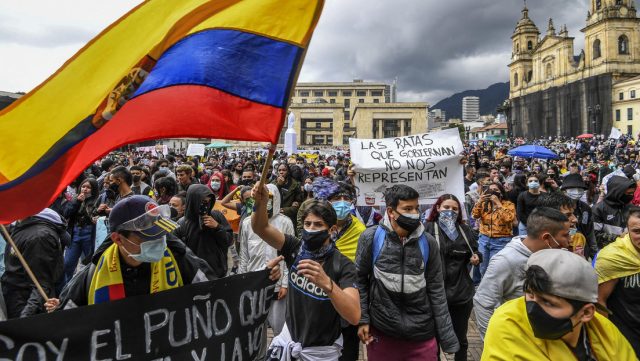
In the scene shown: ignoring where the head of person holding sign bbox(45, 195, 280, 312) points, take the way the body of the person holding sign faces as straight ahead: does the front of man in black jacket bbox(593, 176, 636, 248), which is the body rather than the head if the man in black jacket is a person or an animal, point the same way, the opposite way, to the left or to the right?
the same way

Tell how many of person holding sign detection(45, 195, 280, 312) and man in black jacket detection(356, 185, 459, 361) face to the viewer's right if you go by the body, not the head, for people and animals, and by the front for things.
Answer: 0

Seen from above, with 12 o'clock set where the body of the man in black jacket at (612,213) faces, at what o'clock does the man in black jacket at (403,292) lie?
the man in black jacket at (403,292) is roughly at 2 o'clock from the man in black jacket at (612,213).

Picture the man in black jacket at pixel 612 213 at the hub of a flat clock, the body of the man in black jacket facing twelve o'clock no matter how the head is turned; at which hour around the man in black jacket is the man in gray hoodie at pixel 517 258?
The man in gray hoodie is roughly at 2 o'clock from the man in black jacket.

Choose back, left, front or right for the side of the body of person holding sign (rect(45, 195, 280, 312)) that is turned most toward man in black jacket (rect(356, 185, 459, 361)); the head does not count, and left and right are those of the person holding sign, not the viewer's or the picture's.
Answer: left

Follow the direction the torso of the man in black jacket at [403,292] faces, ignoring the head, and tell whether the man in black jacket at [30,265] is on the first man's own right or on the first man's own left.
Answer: on the first man's own right

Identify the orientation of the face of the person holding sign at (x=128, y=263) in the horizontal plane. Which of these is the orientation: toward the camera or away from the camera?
toward the camera

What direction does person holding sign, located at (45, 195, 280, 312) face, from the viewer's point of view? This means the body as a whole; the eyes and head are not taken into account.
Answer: toward the camera

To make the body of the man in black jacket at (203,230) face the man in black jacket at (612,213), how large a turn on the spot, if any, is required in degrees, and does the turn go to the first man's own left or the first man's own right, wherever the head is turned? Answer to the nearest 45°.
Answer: approximately 45° to the first man's own left

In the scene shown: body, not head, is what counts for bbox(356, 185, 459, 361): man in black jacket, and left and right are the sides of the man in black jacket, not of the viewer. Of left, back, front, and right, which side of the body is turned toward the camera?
front

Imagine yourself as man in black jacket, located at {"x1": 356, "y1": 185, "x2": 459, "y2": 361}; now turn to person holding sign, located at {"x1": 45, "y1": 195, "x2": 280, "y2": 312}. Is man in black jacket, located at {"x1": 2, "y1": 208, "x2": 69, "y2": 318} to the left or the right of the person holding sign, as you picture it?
right

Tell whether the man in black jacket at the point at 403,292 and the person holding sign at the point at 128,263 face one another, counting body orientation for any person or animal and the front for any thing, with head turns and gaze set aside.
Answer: no
